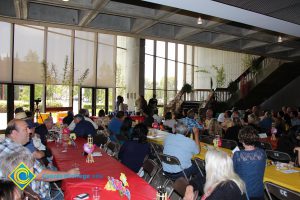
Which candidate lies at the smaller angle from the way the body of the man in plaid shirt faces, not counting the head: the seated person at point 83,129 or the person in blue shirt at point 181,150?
the person in blue shirt

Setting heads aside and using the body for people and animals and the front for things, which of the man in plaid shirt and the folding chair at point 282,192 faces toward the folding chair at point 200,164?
the man in plaid shirt

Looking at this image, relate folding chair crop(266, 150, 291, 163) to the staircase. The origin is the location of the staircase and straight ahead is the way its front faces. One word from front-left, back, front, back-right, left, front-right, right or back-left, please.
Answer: left

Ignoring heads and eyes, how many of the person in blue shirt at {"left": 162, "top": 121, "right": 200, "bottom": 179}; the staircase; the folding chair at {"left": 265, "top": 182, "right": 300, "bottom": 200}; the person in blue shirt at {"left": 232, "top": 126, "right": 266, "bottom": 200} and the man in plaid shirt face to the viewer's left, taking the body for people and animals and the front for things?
1

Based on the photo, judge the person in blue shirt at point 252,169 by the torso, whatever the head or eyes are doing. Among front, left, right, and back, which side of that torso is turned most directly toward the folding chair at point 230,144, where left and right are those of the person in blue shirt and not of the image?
front

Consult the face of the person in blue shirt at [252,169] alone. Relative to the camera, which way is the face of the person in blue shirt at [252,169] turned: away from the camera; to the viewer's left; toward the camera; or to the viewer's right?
away from the camera

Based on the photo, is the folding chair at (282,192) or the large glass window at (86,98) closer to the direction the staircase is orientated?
the large glass window

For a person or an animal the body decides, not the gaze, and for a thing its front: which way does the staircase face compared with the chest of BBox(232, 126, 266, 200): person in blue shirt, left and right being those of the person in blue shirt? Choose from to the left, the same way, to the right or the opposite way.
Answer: to the left

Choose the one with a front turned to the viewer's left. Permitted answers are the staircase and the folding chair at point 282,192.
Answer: the staircase

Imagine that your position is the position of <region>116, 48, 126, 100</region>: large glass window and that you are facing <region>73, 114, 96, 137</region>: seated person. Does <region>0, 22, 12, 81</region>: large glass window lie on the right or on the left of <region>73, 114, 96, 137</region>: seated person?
right

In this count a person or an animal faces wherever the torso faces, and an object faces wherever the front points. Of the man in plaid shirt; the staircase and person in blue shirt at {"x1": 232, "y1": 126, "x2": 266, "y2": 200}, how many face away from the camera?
1

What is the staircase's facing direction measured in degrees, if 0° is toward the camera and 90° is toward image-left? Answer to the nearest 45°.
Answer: approximately 90°

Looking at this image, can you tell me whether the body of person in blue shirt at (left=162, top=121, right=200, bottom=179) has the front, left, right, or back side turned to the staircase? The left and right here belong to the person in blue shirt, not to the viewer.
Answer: front

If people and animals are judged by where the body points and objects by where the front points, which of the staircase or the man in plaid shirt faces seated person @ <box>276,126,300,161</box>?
the man in plaid shirt

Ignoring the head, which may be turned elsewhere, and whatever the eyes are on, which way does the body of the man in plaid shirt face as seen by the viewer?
to the viewer's right

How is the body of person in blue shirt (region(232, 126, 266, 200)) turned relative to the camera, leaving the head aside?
away from the camera

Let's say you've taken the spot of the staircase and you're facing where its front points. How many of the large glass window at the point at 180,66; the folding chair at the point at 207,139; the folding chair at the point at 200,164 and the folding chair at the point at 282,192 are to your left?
3

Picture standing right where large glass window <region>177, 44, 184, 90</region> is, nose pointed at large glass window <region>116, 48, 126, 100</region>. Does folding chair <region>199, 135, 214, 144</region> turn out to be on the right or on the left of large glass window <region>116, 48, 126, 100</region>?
left
